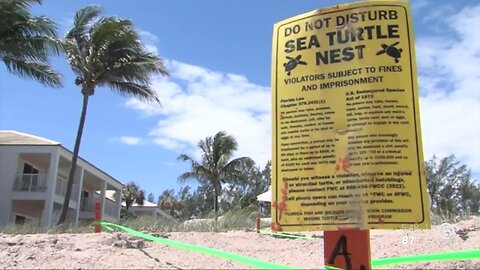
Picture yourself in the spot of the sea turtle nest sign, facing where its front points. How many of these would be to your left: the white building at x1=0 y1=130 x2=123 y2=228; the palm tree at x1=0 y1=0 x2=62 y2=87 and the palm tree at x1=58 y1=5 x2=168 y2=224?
0

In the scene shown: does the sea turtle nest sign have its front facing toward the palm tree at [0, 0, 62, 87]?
no

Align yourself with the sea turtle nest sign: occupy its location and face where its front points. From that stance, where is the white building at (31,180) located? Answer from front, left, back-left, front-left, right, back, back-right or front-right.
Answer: back-right

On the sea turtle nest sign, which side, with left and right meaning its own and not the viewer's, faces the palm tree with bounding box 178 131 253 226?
back

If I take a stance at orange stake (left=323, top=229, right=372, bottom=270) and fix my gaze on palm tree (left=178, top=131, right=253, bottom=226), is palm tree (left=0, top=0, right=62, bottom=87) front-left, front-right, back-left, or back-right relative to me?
front-left

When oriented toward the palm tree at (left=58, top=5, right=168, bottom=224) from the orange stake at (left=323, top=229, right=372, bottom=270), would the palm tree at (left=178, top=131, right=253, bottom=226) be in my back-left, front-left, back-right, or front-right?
front-right

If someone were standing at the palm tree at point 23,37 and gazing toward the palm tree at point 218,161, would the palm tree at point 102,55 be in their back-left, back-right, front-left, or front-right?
front-right

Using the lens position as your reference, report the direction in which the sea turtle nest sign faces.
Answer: facing the viewer

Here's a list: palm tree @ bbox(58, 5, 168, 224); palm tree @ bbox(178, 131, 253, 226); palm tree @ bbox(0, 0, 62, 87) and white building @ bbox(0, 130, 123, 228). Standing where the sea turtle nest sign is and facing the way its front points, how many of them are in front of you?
0
